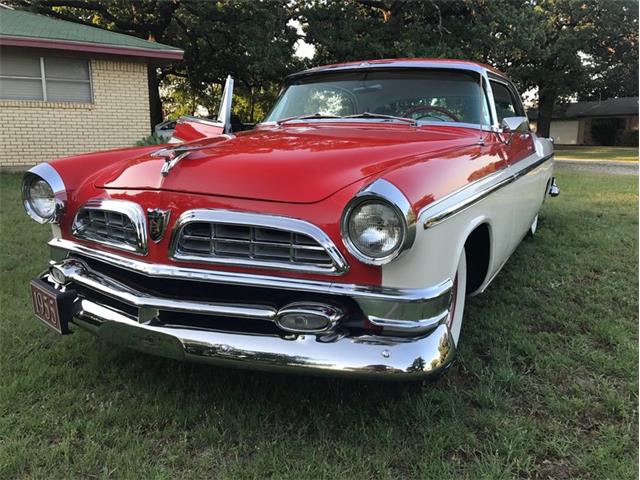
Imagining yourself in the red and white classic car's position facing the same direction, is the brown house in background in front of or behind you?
behind

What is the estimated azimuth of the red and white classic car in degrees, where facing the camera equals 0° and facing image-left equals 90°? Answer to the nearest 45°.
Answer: approximately 45°

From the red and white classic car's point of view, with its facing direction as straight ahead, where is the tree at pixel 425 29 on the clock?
The tree is roughly at 5 o'clock from the red and white classic car.

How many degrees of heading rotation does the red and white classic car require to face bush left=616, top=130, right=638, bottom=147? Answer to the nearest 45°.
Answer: approximately 180°

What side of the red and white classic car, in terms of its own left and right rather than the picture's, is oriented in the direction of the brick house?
right
